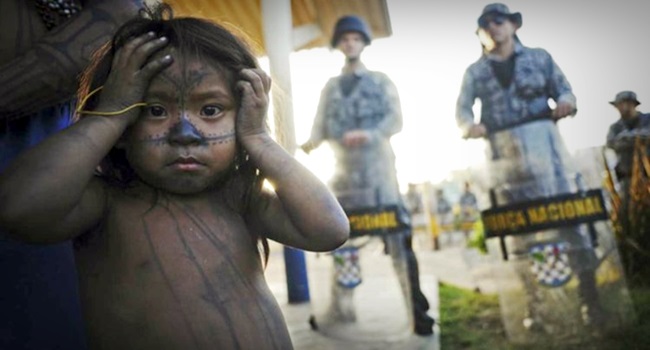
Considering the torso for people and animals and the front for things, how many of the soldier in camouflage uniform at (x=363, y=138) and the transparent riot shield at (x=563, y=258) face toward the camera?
2

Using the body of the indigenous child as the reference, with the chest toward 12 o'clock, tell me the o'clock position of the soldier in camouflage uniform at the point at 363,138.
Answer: The soldier in camouflage uniform is roughly at 7 o'clock from the indigenous child.

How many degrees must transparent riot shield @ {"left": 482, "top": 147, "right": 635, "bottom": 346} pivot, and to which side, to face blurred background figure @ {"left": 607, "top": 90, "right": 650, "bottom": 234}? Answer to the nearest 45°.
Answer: approximately 135° to its left

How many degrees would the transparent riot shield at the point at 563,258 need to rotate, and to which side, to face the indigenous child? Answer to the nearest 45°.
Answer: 0° — it already faces them
